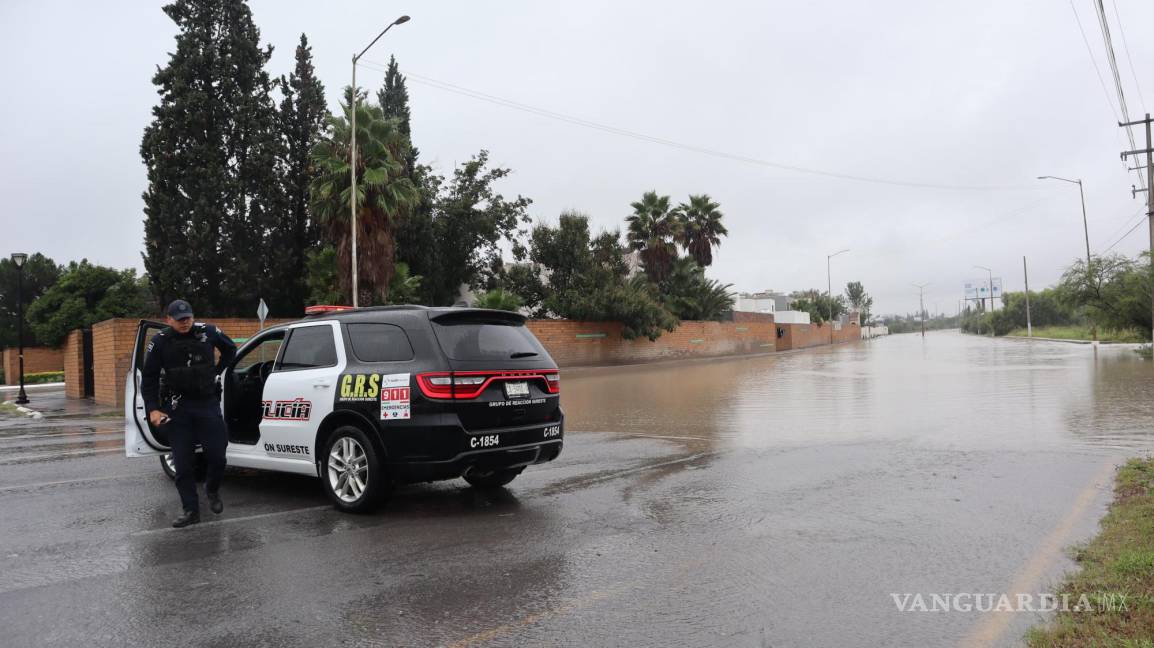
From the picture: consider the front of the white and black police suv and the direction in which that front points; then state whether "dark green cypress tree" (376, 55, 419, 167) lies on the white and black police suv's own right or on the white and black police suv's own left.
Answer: on the white and black police suv's own right

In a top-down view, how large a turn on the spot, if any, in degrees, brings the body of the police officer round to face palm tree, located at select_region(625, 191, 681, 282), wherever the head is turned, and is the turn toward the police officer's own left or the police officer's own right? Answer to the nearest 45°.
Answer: approximately 135° to the police officer's own left

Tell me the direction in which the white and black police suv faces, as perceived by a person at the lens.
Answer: facing away from the viewer and to the left of the viewer

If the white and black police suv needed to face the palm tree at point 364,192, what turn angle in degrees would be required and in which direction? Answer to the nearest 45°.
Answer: approximately 45° to its right

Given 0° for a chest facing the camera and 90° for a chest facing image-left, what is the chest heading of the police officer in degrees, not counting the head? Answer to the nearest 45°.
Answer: approximately 0°

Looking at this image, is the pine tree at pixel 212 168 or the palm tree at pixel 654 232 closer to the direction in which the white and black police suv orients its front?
the pine tree

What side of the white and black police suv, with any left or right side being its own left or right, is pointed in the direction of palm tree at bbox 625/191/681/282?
right

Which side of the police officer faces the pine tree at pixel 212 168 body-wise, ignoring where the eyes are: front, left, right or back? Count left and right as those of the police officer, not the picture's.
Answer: back

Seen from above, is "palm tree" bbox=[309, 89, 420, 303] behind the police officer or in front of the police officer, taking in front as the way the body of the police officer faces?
behind
